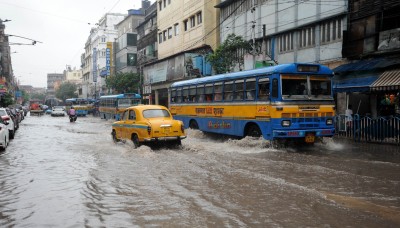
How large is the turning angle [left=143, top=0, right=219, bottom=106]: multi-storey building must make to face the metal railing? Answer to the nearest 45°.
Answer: approximately 45° to its left

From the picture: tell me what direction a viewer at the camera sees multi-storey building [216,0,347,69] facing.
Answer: facing the viewer and to the left of the viewer

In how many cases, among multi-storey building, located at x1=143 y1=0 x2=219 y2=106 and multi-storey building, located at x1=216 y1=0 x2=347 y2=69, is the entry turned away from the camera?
0

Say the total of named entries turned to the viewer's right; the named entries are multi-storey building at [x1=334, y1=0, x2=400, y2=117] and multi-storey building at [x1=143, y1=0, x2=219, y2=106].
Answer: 0

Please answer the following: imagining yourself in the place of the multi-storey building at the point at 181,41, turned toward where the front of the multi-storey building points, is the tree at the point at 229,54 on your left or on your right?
on your left

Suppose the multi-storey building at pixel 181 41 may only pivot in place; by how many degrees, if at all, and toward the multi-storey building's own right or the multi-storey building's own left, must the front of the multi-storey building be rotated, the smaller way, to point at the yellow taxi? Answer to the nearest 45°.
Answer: approximately 45° to the multi-storey building's own left

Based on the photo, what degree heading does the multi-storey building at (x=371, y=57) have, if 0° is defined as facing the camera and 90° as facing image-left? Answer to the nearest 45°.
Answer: approximately 45°

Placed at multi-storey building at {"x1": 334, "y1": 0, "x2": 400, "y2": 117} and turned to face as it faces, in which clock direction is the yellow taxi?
The yellow taxi is roughly at 12 o'clock from the multi-storey building.

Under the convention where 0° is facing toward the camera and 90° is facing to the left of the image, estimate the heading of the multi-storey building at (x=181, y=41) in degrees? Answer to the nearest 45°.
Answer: approximately 45°

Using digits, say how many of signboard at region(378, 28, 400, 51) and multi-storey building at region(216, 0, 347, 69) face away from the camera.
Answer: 0

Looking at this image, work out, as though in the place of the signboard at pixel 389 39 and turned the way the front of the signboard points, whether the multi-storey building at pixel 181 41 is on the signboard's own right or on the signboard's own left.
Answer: on the signboard's own right

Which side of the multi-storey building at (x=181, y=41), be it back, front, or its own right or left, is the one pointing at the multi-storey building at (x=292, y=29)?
left

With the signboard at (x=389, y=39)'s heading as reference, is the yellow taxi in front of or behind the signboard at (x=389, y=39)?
in front

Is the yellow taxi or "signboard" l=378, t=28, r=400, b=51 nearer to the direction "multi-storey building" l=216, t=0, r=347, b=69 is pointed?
the yellow taxi
